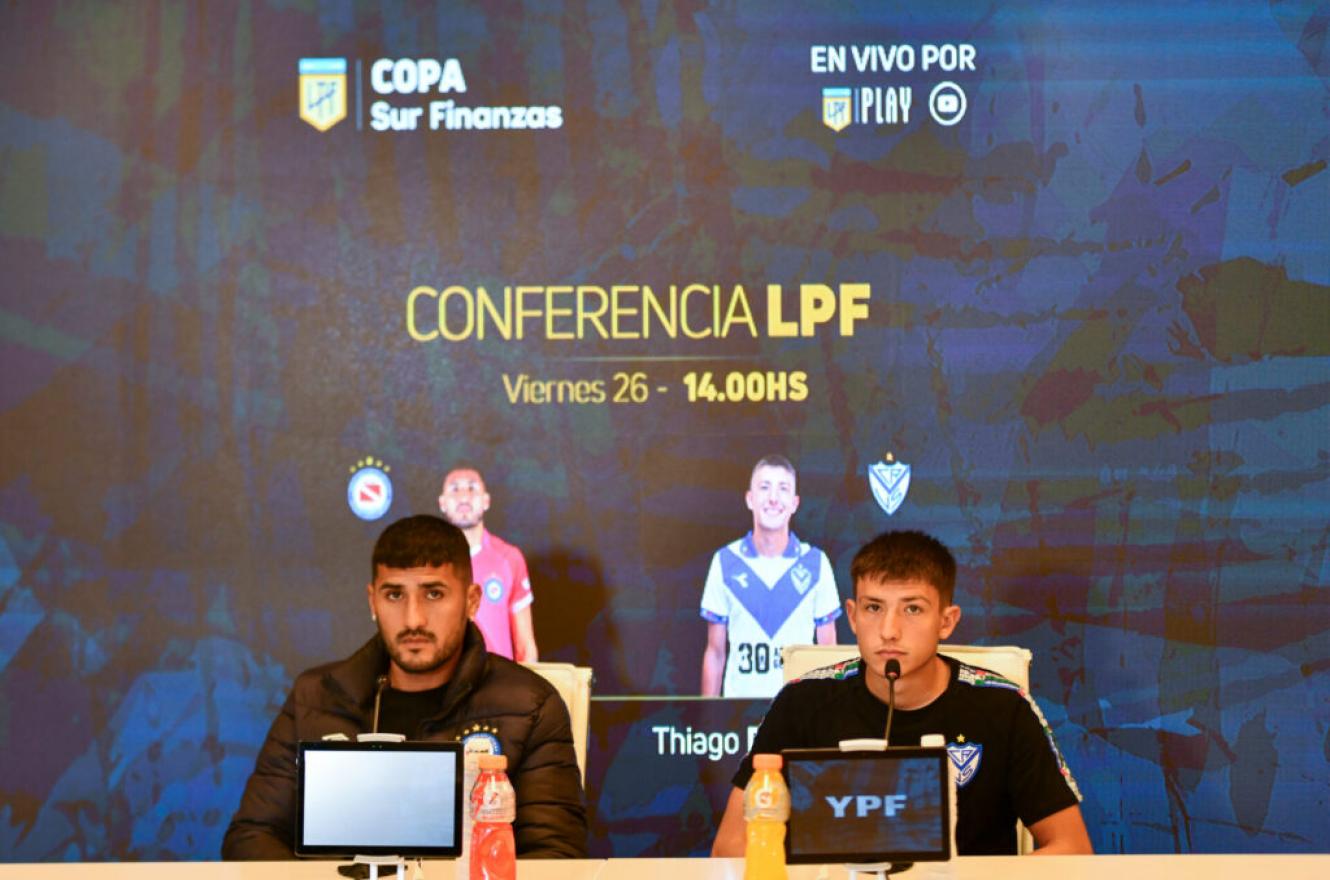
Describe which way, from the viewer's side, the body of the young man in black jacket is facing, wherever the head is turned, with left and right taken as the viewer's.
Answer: facing the viewer

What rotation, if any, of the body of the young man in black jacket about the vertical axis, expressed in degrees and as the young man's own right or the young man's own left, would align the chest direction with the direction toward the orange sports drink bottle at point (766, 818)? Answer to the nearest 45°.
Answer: approximately 45° to the young man's own left

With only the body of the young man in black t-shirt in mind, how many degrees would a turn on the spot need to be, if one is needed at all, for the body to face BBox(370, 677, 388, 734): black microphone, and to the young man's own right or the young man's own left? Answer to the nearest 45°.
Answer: approximately 90° to the young man's own right

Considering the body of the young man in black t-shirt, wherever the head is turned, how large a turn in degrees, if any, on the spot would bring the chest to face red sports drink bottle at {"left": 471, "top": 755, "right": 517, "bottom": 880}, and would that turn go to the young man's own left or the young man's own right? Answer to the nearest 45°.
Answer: approximately 45° to the young man's own right

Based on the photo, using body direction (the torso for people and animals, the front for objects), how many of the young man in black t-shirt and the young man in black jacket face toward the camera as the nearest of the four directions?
2

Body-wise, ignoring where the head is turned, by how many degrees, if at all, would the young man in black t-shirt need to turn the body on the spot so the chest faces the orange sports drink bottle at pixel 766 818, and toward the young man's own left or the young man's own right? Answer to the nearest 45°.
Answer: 0° — they already face it

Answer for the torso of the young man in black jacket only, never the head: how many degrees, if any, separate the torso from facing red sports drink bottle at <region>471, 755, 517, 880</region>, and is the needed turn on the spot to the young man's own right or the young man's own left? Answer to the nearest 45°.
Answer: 0° — they already face it

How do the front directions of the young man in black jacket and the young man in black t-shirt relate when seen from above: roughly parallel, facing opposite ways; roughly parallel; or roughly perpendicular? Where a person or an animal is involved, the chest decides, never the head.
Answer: roughly parallel

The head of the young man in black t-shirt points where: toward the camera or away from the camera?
toward the camera

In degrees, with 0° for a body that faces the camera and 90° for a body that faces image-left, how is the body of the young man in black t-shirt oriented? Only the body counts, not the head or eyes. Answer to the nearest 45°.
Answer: approximately 0°

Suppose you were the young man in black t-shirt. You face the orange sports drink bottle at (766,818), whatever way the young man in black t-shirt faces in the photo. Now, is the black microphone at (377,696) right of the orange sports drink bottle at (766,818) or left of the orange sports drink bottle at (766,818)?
right
